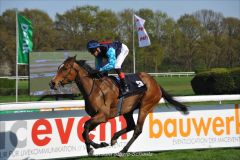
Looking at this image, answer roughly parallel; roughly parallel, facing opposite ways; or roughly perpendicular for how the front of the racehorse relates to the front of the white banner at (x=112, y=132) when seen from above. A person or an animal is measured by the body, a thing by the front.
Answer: roughly perpendicular

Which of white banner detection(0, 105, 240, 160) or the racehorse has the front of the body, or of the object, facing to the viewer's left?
the racehorse

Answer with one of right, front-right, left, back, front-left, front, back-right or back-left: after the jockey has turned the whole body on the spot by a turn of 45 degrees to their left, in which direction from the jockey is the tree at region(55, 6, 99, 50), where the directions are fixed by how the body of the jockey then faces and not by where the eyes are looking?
back-right

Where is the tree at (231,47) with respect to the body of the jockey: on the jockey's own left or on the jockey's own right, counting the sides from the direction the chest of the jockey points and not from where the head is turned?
on the jockey's own right

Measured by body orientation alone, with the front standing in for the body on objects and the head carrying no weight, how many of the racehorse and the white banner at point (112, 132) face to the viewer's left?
1

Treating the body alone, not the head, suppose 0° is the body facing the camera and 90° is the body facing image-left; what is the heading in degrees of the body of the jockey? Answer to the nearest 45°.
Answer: approximately 90°

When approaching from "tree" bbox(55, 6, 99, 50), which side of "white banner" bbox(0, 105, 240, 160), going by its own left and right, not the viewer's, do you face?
back

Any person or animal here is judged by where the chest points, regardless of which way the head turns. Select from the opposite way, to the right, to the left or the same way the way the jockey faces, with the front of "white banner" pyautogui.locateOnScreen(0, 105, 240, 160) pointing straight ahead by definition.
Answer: to the right

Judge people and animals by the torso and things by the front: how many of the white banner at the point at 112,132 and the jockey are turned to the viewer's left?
1

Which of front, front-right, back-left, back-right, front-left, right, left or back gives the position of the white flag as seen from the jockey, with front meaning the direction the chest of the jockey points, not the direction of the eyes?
right

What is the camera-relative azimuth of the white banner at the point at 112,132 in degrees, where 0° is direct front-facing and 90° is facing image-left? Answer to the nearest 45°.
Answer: approximately 0°

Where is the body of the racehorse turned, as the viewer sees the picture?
to the viewer's left
